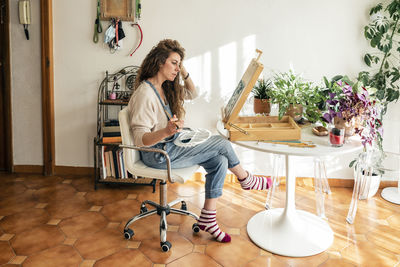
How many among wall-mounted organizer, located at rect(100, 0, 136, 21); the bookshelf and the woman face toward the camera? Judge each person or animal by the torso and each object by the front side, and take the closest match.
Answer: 2

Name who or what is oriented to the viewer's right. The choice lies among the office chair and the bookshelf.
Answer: the office chair

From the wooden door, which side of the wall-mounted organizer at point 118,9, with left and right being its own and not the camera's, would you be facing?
right

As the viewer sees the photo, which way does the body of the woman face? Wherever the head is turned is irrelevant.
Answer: to the viewer's right

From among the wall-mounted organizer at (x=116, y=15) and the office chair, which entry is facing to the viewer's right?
the office chair

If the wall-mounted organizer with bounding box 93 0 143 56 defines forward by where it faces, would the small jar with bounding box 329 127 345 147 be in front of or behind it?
in front

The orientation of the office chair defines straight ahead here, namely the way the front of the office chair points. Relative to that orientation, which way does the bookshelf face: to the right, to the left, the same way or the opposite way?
to the right

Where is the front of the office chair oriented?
to the viewer's right

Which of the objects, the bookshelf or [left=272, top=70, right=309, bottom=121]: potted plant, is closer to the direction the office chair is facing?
the potted plant

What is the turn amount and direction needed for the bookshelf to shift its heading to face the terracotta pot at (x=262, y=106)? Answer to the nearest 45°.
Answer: approximately 45° to its left

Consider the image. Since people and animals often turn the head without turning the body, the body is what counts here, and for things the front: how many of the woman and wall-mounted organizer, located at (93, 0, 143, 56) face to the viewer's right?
1
